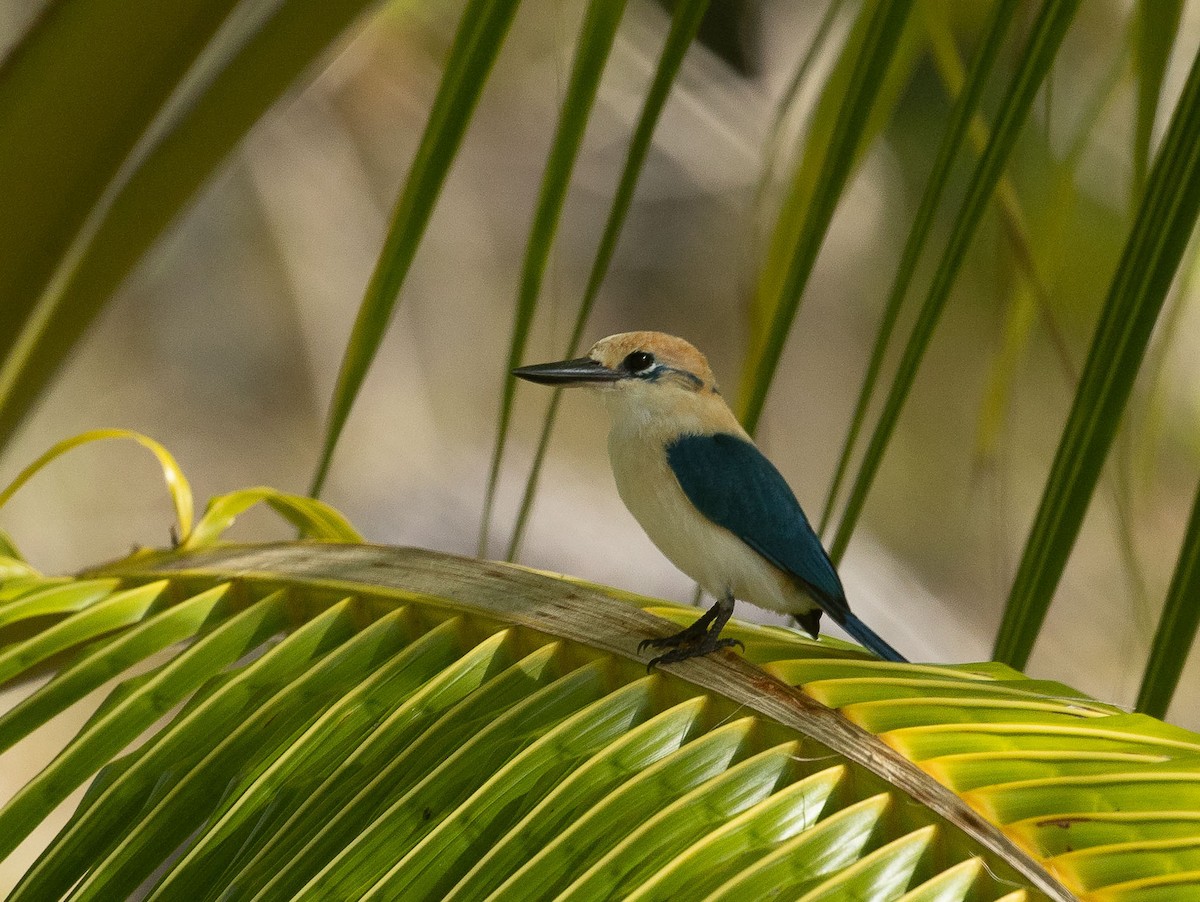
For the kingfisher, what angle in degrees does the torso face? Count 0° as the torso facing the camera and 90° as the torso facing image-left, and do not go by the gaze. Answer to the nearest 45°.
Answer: approximately 90°
